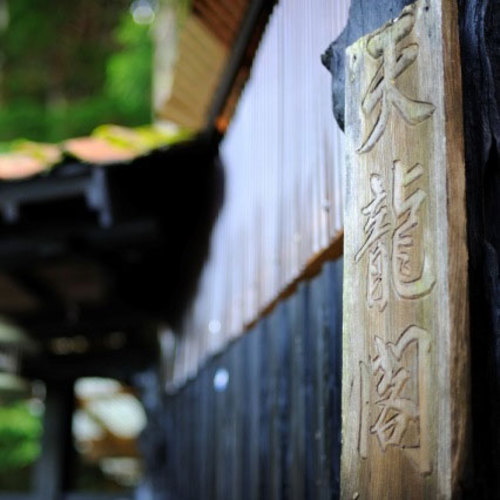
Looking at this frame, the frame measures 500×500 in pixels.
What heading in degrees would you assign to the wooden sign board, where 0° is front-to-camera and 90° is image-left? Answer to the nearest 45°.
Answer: approximately 45°

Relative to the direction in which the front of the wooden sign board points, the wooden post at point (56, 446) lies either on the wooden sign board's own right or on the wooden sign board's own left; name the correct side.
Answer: on the wooden sign board's own right
